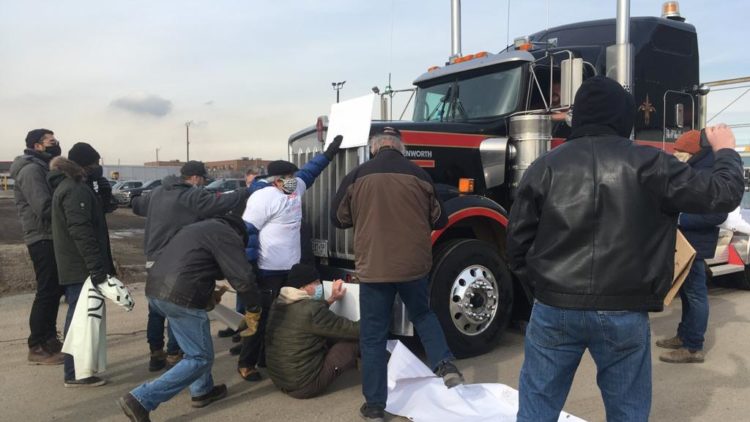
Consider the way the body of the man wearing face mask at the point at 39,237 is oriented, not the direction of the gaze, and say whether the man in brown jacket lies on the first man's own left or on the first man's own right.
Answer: on the first man's own right

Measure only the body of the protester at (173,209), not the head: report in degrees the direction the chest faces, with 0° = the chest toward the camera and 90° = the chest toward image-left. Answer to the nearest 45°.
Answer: approximately 225°

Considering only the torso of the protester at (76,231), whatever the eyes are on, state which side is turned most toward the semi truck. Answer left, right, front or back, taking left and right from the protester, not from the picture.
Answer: front

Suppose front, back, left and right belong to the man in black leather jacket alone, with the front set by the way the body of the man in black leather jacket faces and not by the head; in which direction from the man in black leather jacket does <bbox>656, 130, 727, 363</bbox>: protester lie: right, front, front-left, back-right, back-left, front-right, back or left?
front

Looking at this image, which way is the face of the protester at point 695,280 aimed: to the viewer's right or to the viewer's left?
to the viewer's left

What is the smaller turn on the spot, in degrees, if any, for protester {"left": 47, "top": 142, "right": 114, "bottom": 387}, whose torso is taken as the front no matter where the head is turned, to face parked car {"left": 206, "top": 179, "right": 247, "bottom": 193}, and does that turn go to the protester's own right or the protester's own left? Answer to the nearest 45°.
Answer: approximately 90° to the protester's own left

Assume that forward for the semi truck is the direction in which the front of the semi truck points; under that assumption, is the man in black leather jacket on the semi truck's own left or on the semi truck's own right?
on the semi truck's own left

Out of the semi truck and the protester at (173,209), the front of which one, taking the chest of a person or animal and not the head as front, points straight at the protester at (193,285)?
the semi truck

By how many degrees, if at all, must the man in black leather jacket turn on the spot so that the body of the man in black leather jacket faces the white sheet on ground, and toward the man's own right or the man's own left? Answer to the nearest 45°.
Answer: approximately 45° to the man's own left

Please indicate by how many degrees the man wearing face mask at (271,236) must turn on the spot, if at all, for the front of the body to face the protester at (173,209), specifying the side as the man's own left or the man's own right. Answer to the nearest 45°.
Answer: approximately 135° to the man's own right

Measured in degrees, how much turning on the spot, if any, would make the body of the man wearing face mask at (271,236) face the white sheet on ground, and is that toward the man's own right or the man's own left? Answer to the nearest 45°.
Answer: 0° — they already face it

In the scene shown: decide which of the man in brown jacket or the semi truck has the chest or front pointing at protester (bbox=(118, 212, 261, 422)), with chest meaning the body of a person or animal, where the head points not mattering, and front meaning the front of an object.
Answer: the semi truck

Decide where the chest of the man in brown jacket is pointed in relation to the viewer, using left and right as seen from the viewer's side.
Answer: facing away from the viewer

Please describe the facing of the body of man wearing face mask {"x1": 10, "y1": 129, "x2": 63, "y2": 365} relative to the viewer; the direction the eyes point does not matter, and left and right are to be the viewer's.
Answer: facing to the right of the viewer

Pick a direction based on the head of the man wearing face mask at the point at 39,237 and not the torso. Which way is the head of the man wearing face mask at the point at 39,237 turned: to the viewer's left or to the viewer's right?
to the viewer's right

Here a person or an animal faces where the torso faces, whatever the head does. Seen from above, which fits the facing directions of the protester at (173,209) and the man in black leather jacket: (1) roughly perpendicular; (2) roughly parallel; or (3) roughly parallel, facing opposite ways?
roughly parallel

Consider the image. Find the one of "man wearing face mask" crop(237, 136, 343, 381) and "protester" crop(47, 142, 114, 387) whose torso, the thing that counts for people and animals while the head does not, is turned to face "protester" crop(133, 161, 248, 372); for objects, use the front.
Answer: "protester" crop(47, 142, 114, 387)

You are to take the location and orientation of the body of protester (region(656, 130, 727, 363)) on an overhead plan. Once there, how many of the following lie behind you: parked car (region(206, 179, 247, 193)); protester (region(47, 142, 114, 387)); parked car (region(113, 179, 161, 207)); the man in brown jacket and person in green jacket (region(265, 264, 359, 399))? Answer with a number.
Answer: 0

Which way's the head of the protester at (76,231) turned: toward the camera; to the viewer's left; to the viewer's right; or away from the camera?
to the viewer's right
